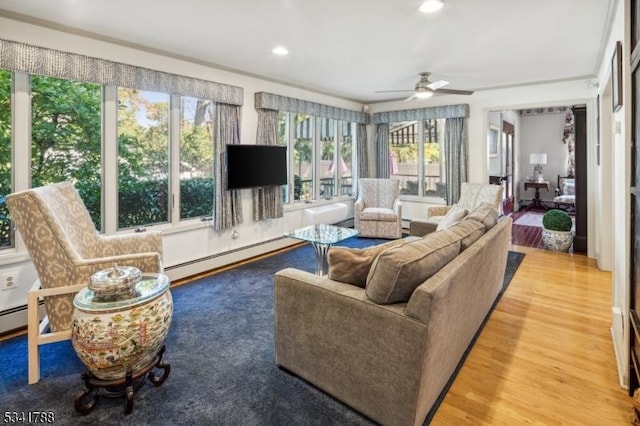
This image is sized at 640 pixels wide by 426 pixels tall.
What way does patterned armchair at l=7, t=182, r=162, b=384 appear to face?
to the viewer's right

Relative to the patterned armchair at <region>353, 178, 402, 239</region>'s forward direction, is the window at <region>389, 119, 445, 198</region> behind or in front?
behind

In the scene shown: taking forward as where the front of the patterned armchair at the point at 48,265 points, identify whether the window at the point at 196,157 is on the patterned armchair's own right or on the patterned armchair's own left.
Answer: on the patterned armchair's own left

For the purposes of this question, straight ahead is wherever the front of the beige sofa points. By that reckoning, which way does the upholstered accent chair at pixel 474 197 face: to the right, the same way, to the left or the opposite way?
to the left

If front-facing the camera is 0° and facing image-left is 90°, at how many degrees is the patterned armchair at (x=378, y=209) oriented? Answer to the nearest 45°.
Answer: approximately 0°

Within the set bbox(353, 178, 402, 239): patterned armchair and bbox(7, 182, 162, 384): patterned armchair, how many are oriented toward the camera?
1
